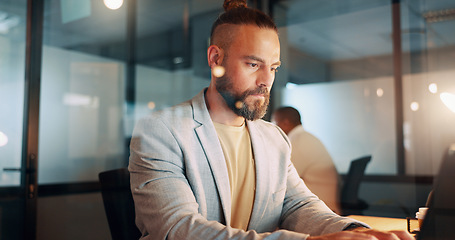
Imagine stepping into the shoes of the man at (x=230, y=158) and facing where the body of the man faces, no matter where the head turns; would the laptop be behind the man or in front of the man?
in front

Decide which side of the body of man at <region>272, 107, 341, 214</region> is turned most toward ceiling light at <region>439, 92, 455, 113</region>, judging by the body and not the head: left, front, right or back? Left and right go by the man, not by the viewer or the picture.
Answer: right

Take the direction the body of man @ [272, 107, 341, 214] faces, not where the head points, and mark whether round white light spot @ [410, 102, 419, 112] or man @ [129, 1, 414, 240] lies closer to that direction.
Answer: the round white light spot

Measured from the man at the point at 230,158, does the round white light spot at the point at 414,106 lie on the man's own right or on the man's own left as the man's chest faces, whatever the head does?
on the man's own left

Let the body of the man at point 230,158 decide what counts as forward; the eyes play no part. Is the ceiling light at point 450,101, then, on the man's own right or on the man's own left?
on the man's own left

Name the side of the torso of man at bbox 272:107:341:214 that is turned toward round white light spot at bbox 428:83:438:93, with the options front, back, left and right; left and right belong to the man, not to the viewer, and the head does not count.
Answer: right

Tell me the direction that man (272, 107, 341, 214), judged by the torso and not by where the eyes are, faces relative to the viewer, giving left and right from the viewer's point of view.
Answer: facing away from the viewer and to the left of the viewer

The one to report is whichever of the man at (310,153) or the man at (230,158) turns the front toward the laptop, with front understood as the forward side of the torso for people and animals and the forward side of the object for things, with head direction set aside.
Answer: the man at (230,158)

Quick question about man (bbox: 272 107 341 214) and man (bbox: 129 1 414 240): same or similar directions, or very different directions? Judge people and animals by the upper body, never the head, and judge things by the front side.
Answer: very different directions
